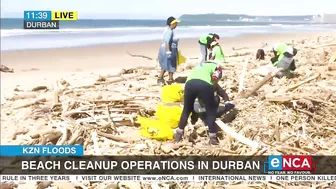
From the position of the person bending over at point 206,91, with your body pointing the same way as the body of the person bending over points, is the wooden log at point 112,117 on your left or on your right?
on your left

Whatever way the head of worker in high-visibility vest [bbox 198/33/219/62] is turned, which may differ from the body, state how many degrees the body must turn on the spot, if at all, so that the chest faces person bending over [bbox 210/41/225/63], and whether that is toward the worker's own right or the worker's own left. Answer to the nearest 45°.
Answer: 0° — they already face them

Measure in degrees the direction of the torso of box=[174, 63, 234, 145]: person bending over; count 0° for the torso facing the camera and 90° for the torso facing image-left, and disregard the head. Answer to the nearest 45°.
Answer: approximately 225°

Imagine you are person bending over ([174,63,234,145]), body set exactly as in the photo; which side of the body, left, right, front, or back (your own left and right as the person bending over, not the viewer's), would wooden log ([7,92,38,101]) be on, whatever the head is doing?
left

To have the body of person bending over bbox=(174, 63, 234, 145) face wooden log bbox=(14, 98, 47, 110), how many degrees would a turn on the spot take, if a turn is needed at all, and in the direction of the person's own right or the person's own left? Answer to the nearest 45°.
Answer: approximately 90° to the person's own left
